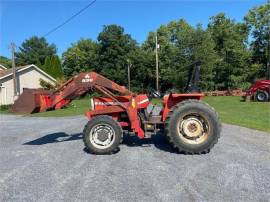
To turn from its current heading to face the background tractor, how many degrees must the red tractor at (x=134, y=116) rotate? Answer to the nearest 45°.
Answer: approximately 135° to its right

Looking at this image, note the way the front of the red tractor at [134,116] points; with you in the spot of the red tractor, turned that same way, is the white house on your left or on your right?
on your right

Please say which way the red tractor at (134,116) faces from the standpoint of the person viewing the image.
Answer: facing to the left of the viewer

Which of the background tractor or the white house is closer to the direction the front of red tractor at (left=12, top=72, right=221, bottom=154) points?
the white house
